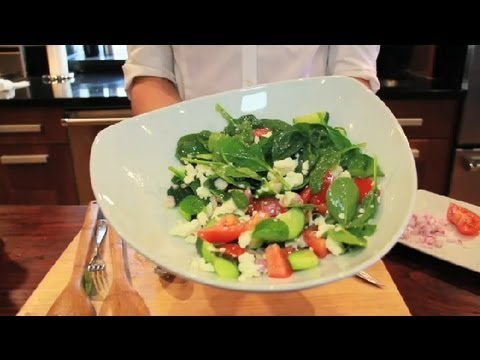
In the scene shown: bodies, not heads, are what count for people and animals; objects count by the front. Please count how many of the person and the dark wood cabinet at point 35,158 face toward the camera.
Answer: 2

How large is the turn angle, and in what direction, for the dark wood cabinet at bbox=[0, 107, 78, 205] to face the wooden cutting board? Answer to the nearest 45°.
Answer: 0° — it already faces it

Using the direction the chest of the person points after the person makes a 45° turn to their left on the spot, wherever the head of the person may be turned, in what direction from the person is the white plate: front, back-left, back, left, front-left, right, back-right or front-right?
front

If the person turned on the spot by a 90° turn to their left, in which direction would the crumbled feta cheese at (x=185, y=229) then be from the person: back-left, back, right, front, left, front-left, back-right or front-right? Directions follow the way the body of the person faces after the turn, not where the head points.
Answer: right

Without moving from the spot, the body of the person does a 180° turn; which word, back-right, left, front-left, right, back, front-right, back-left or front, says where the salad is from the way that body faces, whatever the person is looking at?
back

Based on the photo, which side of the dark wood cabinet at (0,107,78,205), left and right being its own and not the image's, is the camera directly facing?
front

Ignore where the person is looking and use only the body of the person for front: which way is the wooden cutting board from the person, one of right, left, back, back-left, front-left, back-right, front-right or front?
front

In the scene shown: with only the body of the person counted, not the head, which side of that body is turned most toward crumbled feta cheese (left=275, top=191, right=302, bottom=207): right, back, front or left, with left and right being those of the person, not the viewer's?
front

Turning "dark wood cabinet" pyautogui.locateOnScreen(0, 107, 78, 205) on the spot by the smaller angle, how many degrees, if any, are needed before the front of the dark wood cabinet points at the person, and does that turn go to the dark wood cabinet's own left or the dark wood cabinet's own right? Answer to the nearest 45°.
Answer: approximately 45° to the dark wood cabinet's own left

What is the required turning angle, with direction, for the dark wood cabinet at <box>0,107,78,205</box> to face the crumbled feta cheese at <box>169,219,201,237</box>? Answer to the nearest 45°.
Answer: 0° — it already faces it

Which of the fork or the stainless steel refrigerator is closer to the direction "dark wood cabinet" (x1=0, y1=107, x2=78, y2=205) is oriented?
the fork

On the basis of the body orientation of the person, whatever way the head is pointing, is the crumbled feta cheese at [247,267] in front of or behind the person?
in front

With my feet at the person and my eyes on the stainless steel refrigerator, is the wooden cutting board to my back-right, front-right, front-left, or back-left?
back-right

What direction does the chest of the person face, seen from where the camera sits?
toward the camera

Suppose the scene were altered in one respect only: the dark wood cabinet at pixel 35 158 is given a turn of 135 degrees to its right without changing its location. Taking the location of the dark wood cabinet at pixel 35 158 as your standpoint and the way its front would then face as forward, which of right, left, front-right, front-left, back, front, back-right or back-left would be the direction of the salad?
back-left
